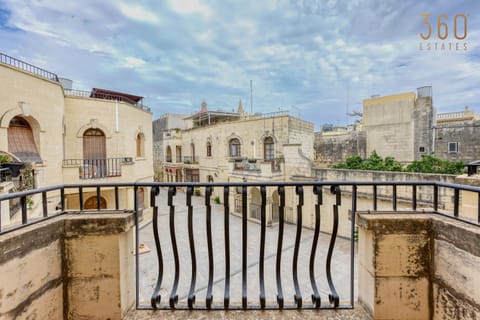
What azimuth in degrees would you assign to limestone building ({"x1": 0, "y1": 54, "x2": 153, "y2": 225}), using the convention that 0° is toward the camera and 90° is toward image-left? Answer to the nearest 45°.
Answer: approximately 315°

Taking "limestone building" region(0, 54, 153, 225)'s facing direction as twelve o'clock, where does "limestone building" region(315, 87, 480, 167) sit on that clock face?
"limestone building" region(315, 87, 480, 167) is roughly at 11 o'clock from "limestone building" region(0, 54, 153, 225).

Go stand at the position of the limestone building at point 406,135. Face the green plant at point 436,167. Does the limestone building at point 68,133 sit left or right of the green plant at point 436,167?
right

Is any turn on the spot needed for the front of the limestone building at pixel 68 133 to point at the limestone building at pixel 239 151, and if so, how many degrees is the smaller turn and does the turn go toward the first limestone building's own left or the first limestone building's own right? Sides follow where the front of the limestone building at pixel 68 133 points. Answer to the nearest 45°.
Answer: approximately 45° to the first limestone building's own left

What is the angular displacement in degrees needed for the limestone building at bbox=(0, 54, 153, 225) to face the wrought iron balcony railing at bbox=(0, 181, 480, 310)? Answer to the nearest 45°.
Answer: approximately 45° to its right

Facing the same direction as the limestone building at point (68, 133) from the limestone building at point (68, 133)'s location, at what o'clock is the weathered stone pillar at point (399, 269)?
The weathered stone pillar is roughly at 1 o'clock from the limestone building.

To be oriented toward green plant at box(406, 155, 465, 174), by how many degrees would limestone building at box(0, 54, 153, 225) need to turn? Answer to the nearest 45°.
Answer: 0° — it already faces it
